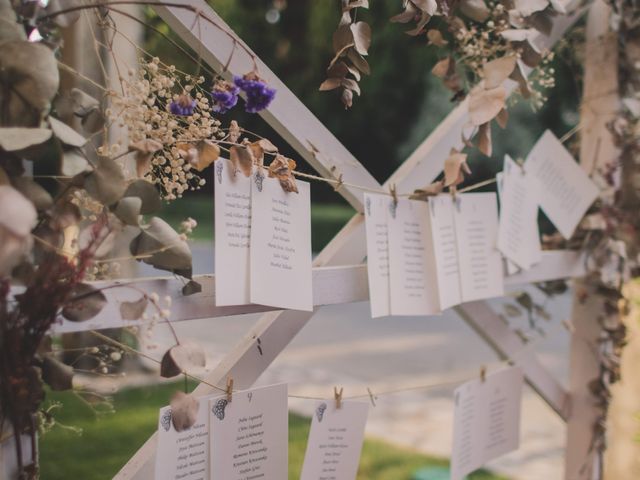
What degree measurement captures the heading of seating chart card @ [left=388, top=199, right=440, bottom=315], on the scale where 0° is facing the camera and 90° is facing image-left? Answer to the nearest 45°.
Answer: approximately 0°

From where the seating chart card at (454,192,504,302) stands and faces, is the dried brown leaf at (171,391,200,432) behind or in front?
in front

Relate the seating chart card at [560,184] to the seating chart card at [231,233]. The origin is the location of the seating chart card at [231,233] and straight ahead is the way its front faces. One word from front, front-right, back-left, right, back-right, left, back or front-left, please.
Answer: back-left

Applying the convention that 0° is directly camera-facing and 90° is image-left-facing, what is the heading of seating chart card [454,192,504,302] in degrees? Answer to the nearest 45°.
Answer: approximately 0°
